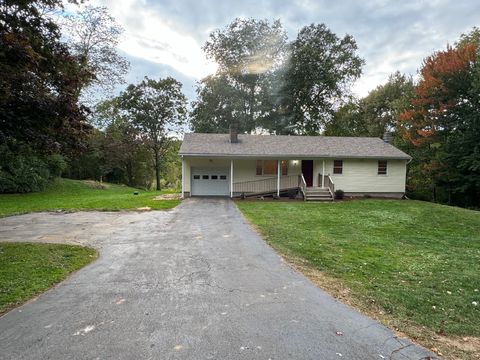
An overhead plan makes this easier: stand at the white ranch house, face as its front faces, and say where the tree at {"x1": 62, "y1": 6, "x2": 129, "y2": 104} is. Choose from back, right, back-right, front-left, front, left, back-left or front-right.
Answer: right

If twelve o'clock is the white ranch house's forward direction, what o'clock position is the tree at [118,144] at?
The tree is roughly at 4 o'clock from the white ranch house.

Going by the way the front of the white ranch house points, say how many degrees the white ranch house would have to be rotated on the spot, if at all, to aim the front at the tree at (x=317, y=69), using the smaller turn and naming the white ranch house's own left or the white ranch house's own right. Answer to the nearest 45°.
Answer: approximately 180°

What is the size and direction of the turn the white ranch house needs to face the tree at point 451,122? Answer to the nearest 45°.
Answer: approximately 90° to its left

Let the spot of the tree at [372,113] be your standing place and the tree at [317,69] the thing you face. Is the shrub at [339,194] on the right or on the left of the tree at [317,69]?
left

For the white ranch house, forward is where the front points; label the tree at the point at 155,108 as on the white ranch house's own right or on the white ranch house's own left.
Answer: on the white ranch house's own right

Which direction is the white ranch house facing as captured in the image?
toward the camera

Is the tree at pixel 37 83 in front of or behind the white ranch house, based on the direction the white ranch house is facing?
in front

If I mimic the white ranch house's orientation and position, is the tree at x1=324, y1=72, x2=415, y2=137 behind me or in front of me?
behind
